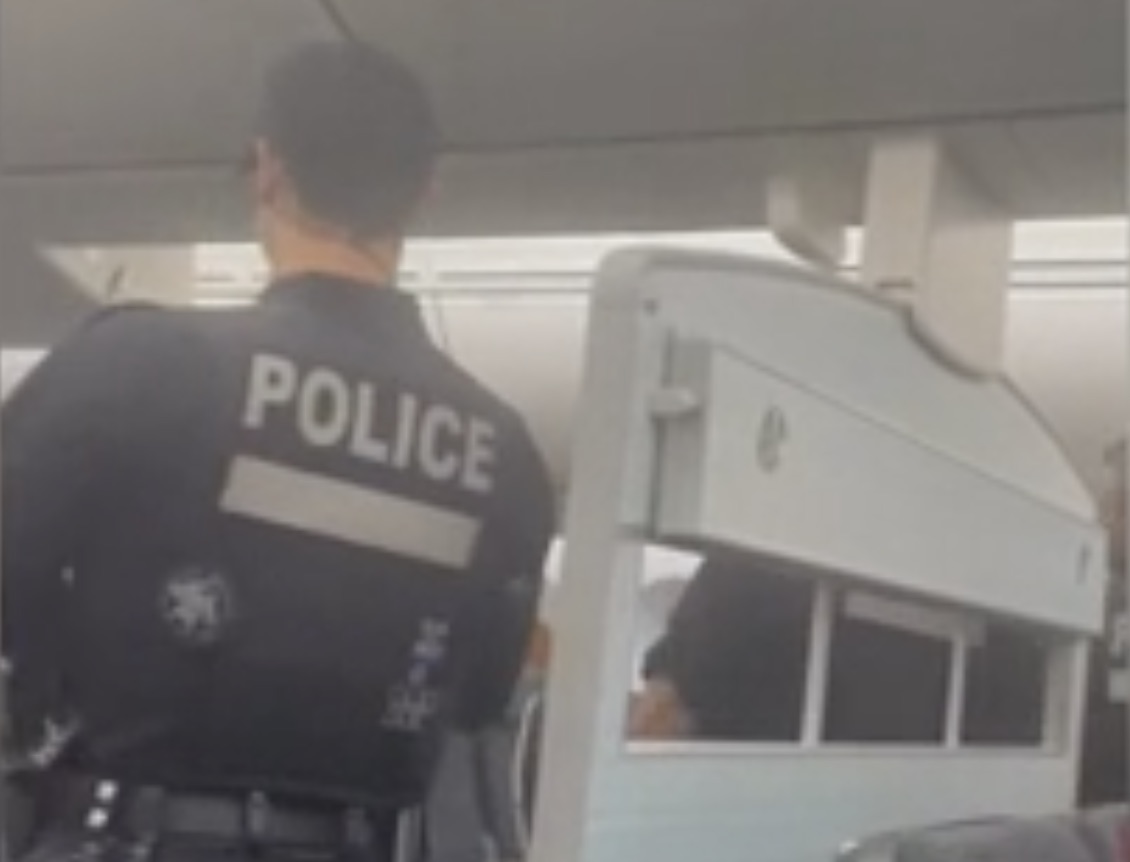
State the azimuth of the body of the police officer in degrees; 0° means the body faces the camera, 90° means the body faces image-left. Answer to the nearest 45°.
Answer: approximately 135°
